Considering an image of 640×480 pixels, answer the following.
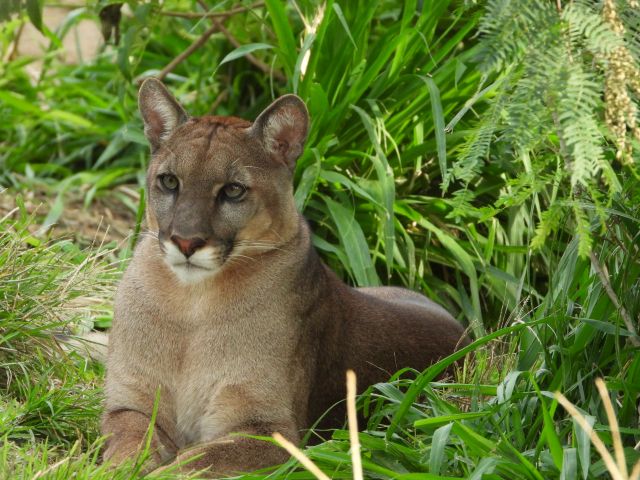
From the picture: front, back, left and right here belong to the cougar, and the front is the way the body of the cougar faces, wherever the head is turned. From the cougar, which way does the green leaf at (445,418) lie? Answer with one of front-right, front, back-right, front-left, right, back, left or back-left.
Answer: left

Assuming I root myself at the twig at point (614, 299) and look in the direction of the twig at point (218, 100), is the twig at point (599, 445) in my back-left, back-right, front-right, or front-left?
back-left

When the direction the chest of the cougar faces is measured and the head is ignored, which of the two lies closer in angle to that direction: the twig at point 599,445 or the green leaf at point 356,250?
the twig

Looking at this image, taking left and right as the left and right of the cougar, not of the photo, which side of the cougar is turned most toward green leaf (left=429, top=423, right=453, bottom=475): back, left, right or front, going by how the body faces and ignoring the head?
left

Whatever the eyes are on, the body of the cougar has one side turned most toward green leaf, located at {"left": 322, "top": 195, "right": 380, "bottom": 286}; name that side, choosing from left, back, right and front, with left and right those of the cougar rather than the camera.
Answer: back

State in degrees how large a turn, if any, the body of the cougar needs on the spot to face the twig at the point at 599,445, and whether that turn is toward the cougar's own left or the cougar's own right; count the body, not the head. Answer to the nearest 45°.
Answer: approximately 90° to the cougar's own left

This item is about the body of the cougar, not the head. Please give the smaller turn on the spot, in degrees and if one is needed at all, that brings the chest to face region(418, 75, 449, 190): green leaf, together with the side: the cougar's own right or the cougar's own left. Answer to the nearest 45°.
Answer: approximately 180°

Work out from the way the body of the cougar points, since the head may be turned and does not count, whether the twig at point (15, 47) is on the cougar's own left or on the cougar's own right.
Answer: on the cougar's own right

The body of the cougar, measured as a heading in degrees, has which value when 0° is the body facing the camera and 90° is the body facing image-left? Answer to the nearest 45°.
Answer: approximately 45°
